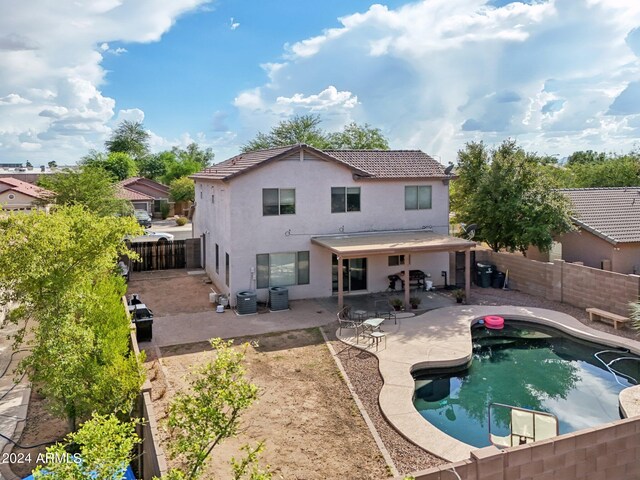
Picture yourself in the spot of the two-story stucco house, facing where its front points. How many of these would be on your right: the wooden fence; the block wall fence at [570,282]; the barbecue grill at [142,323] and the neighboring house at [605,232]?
2

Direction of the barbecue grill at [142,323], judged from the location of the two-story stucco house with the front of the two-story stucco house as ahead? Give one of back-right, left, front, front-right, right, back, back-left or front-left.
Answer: back-left

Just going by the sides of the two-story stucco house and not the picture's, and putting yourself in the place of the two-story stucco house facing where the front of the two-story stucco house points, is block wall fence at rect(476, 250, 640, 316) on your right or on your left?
on your right

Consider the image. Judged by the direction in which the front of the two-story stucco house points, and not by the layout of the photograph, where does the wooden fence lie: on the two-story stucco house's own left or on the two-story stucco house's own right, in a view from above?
on the two-story stucco house's own left

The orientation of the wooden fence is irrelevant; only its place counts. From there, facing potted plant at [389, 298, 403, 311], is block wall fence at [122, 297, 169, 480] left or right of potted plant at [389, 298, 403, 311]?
right

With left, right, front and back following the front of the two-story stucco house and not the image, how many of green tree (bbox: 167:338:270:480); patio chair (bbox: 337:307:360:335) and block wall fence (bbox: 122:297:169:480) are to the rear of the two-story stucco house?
3

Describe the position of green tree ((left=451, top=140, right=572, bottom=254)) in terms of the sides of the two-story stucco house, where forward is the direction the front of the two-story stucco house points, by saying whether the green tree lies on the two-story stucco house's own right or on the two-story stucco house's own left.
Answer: on the two-story stucco house's own right

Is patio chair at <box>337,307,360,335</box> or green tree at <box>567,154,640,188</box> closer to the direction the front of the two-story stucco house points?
the green tree

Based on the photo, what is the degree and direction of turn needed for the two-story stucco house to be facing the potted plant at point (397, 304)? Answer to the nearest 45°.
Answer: approximately 135° to its right

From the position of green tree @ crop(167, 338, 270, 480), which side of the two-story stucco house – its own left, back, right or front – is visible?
back

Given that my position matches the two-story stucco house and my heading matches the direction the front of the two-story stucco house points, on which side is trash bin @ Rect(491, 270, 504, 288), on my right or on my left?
on my right

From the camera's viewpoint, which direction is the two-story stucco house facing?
away from the camera
